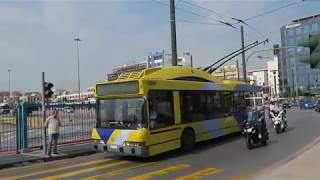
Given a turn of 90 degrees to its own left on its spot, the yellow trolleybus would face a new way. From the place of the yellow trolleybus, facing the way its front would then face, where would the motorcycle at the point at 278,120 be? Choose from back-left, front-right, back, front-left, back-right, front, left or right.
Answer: left

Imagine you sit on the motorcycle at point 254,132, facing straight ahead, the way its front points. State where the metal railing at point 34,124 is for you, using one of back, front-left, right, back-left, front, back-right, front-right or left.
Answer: front-right

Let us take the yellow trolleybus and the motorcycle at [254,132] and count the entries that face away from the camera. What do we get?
0

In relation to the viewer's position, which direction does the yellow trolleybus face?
facing the viewer and to the left of the viewer

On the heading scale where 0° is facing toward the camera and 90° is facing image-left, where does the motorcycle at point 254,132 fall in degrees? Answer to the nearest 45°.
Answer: approximately 45°

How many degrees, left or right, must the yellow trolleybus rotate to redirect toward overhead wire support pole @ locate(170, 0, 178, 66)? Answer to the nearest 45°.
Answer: approximately 135° to its right

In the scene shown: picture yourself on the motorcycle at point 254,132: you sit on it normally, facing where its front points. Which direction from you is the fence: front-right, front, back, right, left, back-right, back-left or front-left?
front-right

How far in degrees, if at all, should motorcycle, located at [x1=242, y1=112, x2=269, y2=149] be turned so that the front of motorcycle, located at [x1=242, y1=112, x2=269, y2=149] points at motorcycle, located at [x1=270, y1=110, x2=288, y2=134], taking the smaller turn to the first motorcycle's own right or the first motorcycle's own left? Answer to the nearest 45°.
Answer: approximately 135° to the first motorcycle's own right

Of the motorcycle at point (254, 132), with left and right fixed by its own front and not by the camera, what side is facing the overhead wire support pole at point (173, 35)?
right

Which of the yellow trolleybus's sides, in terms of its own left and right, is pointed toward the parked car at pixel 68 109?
right
